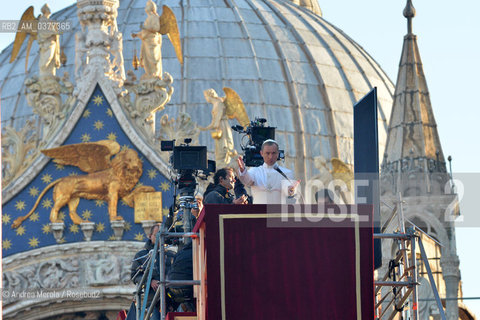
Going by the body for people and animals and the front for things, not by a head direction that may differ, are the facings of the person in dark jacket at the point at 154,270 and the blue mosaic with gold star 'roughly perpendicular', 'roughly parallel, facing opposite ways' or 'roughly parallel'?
roughly perpendicular

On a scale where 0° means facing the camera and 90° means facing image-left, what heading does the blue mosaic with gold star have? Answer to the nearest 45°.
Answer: approximately 0°

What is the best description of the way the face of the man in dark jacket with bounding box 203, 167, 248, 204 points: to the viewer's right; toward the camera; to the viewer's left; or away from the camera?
to the viewer's right

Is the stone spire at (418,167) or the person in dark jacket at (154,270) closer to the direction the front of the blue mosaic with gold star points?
the person in dark jacket

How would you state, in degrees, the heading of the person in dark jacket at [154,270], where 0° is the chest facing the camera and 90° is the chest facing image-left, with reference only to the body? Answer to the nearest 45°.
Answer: approximately 270°

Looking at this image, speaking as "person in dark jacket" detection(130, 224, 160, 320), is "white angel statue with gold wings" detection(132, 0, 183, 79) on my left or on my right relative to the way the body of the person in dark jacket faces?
on my left

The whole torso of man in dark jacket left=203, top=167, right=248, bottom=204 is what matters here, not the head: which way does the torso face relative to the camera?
to the viewer's right
